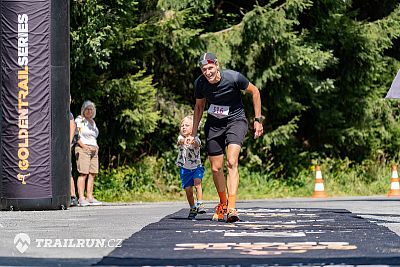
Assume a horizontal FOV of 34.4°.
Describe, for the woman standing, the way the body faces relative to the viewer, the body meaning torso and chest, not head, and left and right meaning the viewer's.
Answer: facing the viewer and to the right of the viewer

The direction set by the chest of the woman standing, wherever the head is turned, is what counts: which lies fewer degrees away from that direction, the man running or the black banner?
the man running

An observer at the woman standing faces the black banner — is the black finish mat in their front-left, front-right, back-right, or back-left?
front-left

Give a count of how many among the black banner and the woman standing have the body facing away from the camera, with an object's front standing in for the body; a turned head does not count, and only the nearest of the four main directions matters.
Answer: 0

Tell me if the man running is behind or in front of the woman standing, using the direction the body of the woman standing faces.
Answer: in front

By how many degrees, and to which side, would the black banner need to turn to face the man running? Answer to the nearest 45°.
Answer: approximately 45° to its left

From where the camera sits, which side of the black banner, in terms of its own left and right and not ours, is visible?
front

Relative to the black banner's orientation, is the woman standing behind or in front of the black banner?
behind

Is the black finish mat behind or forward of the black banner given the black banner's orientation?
forward

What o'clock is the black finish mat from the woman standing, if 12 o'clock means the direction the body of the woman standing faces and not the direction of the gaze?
The black finish mat is roughly at 1 o'clock from the woman standing.

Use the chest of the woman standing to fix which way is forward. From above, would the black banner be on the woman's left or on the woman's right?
on the woman's right

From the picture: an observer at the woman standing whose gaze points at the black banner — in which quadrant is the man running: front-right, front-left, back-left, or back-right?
front-left
